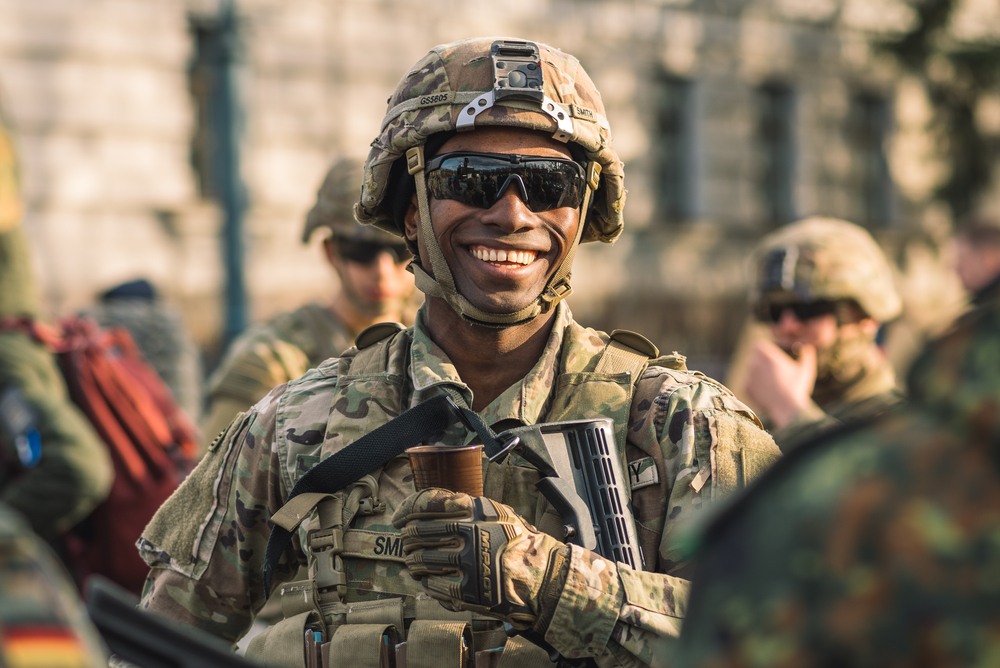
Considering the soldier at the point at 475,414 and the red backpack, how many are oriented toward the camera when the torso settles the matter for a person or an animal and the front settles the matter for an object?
1

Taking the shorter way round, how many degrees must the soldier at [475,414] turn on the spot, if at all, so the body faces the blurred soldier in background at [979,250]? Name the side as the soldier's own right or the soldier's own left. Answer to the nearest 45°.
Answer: approximately 135° to the soldier's own left

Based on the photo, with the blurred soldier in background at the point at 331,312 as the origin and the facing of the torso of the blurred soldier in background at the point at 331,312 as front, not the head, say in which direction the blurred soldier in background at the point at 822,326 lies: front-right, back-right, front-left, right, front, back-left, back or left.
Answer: front-left

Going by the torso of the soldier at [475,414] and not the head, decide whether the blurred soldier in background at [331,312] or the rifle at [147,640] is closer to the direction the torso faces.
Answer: the rifle

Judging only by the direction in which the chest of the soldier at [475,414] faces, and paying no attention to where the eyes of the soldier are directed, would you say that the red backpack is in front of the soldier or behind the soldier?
behind
